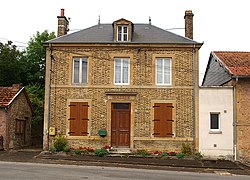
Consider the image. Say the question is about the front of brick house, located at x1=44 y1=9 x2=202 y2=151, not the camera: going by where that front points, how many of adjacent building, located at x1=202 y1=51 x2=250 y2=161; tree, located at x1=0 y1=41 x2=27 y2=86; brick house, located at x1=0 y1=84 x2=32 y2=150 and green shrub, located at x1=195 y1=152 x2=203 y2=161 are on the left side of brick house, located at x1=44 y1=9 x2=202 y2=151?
2

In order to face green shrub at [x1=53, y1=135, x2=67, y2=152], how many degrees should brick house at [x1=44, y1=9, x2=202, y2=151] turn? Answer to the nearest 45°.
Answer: approximately 90° to its right

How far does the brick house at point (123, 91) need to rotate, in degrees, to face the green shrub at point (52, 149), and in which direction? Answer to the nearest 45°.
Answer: approximately 90° to its right

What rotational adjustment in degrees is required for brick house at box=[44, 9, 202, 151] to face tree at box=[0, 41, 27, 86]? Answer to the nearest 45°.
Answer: approximately 135° to its right

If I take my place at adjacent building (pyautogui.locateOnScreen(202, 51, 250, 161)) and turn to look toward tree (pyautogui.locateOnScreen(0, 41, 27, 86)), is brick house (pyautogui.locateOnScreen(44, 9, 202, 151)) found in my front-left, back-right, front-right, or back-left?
front-left

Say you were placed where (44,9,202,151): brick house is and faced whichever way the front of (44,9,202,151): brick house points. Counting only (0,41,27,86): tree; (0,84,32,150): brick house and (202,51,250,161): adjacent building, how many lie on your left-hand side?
1

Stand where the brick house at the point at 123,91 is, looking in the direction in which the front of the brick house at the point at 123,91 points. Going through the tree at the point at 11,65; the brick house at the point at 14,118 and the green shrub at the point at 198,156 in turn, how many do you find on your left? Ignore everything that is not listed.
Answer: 1

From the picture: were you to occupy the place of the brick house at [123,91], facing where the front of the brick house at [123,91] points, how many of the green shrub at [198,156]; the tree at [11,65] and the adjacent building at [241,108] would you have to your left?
2

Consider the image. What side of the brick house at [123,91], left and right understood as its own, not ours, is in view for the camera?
front

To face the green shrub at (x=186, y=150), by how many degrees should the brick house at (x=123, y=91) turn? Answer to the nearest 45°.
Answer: approximately 90° to its left
